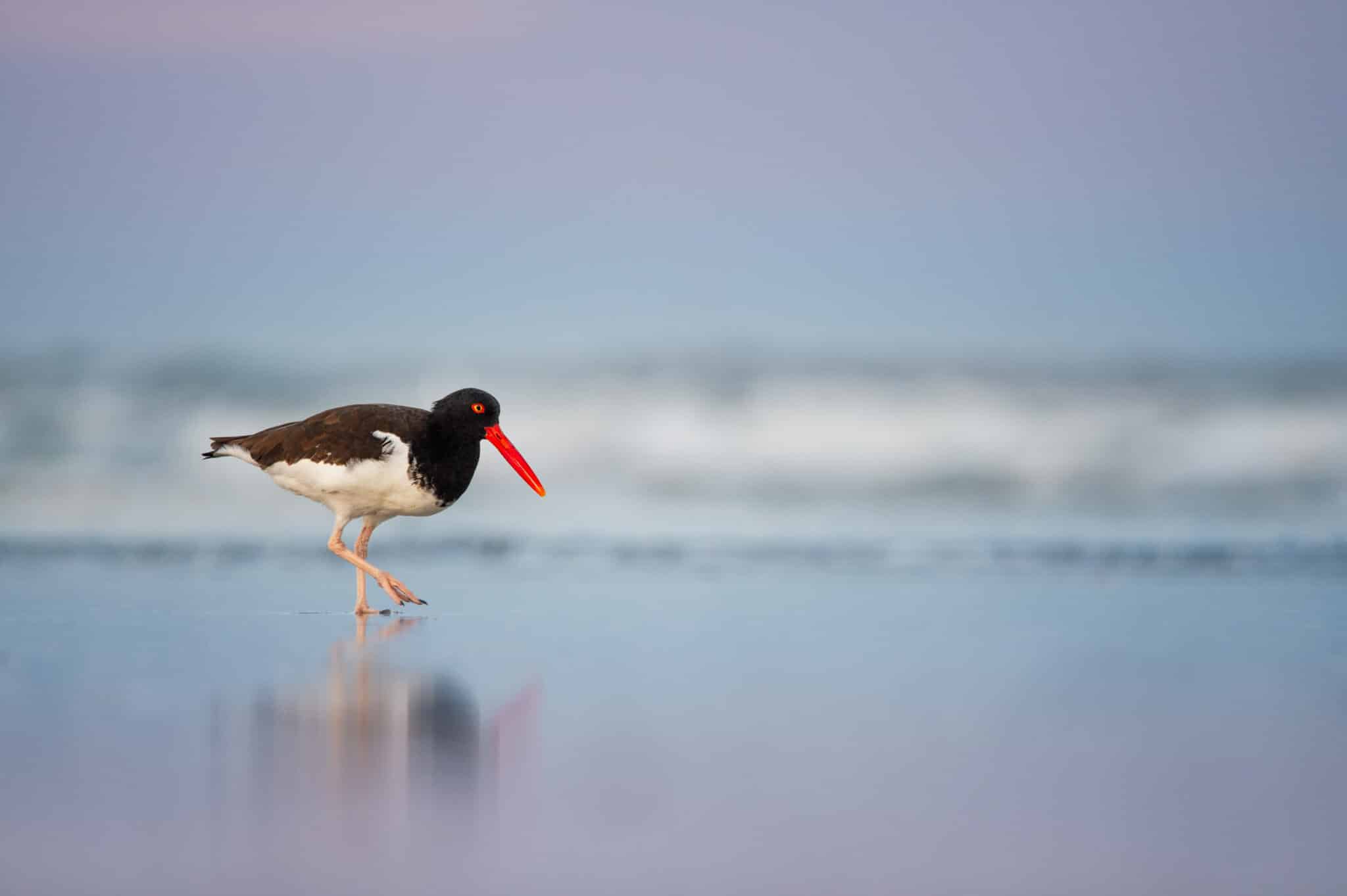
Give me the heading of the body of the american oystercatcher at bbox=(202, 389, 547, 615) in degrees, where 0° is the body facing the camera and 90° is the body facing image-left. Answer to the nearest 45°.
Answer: approximately 270°
